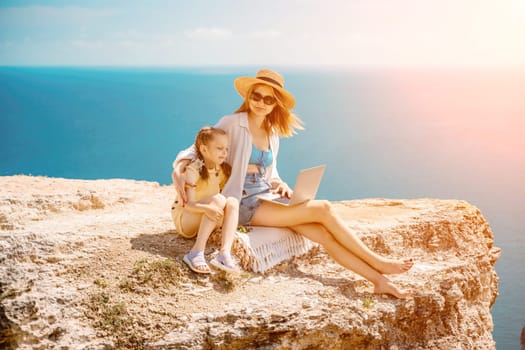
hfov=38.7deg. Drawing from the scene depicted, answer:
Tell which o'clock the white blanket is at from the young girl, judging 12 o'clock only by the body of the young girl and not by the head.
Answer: The white blanket is roughly at 9 o'clock from the young girl.

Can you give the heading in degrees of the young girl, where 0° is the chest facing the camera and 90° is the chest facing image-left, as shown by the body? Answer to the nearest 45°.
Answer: approximately 315°
